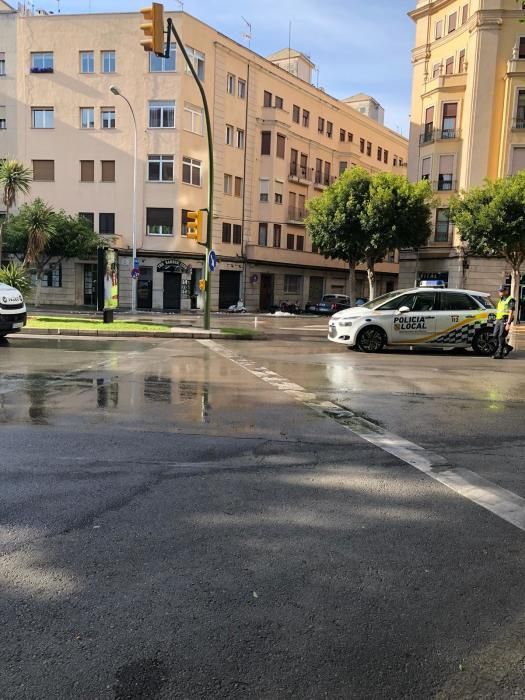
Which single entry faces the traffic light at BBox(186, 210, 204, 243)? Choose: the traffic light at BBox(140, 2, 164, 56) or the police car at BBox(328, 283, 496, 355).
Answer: the police car

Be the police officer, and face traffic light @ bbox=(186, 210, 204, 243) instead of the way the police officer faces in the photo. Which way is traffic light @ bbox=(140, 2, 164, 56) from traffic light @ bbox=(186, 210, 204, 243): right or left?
left

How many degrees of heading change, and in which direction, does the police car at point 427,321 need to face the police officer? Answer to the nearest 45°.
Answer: approximately 180°

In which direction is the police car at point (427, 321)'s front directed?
to the viewer's left

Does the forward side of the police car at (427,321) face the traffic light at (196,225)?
yes

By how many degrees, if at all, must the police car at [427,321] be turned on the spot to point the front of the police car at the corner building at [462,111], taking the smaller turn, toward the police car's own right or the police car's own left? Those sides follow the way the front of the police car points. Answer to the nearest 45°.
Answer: approximately 90° to the police car's own right

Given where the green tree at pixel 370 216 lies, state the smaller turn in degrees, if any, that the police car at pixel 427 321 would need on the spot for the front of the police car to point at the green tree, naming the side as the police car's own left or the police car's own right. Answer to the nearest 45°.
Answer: approximately 90° to the police car's own right

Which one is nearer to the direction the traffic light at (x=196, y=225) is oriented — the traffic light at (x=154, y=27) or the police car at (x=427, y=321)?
the traffic light

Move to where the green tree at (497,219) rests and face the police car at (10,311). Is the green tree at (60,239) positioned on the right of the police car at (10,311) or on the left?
right

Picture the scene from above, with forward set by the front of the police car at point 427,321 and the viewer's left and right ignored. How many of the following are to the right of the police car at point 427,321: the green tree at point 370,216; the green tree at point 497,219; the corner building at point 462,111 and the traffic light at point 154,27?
3
